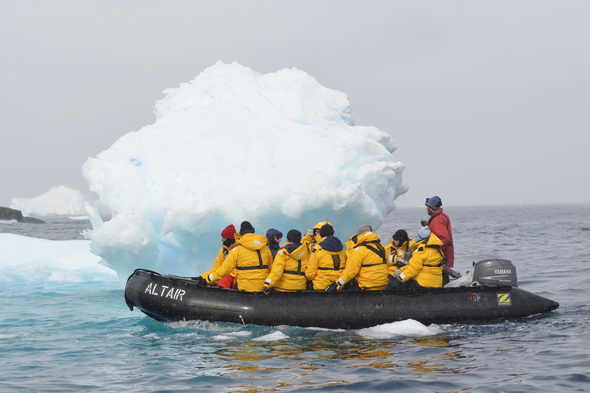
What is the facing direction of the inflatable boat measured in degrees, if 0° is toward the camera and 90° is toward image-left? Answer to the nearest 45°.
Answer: approximately 90°

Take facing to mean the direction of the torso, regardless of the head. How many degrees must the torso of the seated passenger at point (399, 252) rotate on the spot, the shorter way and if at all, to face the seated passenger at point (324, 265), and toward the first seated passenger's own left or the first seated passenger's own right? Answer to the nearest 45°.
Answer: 0° — they already face them

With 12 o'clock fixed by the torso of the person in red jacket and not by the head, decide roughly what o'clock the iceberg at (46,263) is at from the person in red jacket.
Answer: The iceberg is roughly at 1 o'clock from the person in red jacket.

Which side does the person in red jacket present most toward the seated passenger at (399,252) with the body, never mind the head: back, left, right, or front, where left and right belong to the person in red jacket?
front

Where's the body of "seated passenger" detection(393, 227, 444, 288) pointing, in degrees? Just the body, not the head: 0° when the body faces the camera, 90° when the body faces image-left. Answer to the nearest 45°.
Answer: approximately 135°

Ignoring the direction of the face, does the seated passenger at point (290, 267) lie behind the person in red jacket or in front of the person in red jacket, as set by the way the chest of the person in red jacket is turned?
in front

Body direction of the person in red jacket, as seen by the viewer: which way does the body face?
to the viewer's left

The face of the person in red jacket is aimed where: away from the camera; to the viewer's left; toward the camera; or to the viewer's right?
to the viewer's left
